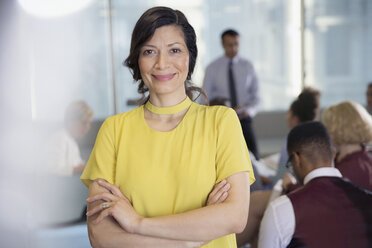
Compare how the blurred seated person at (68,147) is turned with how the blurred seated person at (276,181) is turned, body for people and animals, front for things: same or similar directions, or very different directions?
very different directions

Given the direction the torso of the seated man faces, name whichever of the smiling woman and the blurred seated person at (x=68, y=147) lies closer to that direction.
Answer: the blurred seated person

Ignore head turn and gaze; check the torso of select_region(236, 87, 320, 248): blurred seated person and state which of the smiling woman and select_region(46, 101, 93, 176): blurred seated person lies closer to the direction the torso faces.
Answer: the blurred seated person

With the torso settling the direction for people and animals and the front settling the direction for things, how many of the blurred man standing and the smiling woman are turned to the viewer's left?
0

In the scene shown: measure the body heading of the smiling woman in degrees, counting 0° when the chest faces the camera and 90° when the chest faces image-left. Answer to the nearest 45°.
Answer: approximately 0°

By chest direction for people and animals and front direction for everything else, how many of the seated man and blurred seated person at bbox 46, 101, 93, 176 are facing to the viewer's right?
1

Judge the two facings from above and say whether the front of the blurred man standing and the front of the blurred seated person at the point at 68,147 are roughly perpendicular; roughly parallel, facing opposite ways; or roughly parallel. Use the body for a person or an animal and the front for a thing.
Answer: roughly perpendicular

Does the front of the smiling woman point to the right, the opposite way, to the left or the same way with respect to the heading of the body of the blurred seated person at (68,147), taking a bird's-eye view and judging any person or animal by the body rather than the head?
to the right

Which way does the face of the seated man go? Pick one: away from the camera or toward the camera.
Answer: away from the camera

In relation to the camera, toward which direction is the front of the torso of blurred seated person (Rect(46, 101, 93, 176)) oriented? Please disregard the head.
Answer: to the viewer's right

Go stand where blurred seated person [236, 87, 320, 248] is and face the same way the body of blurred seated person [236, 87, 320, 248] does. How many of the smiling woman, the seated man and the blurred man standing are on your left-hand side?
2

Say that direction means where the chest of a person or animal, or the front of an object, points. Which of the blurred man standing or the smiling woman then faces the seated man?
the blurred man standing

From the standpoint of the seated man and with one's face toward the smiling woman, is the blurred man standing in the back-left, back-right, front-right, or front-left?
back-right

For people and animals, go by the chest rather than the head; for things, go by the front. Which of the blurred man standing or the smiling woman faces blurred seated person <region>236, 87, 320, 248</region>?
the blurred man standing

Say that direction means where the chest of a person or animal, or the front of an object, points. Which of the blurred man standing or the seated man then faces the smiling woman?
the blurred man standing
